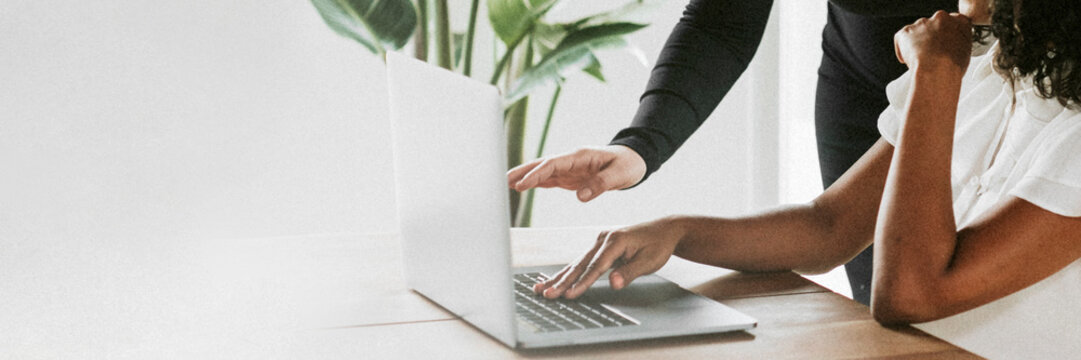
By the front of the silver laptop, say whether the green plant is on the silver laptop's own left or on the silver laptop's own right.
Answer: on the silver laptop's own left

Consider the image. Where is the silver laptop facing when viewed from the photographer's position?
facing to the right of the viewer
